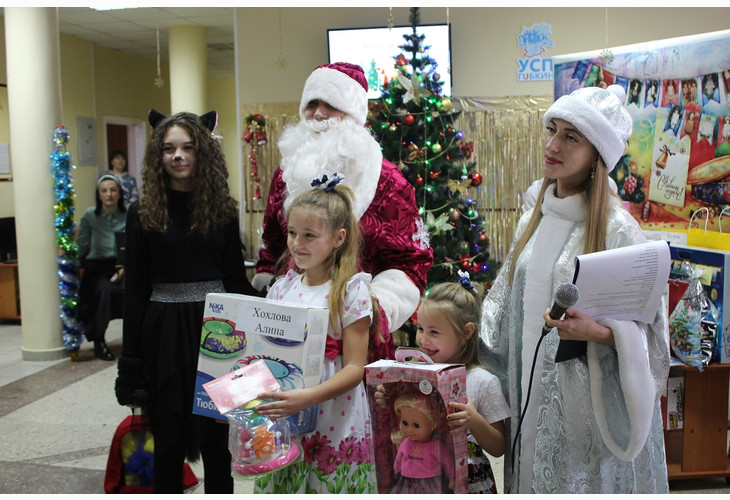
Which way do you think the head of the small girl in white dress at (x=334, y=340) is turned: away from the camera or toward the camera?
toward the camera

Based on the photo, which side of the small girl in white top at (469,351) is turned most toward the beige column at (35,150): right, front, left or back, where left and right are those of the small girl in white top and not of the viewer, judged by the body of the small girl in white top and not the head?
right

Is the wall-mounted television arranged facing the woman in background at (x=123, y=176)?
no

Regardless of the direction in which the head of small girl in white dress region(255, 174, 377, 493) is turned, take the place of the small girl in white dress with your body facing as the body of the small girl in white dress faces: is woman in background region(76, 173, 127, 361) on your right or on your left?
on your right

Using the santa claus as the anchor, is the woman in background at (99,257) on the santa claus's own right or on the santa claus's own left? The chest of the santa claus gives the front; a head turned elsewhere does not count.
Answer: on the santa claus's own right

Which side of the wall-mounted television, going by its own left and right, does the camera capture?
front

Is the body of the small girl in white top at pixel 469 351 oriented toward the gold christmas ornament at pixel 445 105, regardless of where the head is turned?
no

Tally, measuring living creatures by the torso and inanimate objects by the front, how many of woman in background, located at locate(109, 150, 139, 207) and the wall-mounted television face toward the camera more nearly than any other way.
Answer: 2

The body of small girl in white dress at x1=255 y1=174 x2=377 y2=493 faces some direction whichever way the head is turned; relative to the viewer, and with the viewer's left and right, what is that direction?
facing the viewer and to the left of the viewer

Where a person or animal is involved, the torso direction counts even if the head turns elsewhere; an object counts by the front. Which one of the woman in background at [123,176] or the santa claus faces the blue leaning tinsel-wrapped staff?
the woman in background

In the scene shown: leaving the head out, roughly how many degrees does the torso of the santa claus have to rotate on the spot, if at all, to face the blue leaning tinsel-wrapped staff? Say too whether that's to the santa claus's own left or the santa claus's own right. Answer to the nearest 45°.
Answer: approximately 90° to the santa claus's own right

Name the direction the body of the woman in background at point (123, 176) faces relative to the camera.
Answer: toward the camera

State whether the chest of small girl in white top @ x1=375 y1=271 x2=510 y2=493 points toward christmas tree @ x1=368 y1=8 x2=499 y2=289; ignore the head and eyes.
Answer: no
